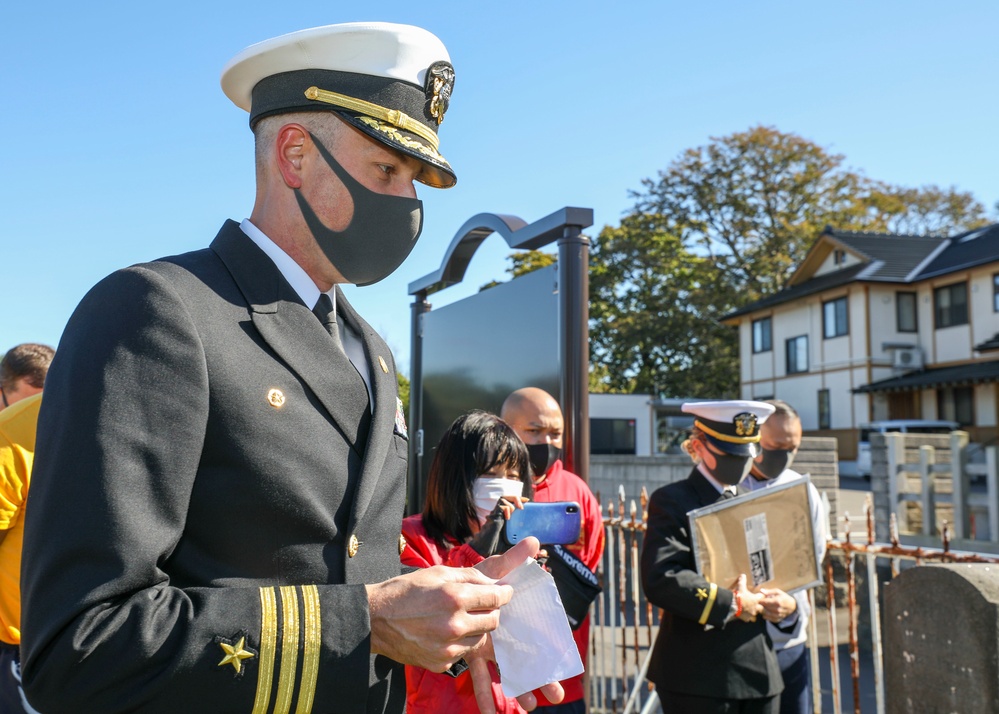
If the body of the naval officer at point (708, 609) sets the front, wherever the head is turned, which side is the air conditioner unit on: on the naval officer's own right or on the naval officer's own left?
on the naval officer's own left

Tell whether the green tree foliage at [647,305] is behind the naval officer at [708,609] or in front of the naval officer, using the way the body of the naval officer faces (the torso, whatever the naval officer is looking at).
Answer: behind

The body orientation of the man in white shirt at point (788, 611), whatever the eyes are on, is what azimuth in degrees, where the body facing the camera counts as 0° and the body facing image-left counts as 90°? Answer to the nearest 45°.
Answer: approximately 45°

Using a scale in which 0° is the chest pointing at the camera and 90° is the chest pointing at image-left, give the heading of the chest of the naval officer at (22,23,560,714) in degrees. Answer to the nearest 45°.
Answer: approximately 315°

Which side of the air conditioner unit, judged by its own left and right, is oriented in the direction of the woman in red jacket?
front

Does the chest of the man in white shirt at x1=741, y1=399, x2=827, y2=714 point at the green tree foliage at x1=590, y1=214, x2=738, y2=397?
no

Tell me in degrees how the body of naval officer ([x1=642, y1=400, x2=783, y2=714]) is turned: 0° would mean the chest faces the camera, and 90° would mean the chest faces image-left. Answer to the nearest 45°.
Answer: approximately 315°

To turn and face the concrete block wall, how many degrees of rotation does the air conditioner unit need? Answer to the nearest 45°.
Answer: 0° — it already faces it

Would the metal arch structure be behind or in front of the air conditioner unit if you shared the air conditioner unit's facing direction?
in front

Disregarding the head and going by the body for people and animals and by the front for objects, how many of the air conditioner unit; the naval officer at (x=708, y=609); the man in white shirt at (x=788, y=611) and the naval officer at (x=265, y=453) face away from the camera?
0

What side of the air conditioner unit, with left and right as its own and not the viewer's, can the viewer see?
front

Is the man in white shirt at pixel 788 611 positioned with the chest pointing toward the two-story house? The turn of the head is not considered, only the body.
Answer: no

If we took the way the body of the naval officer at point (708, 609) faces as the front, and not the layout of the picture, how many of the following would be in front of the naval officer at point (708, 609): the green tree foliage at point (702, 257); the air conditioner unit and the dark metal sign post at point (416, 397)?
0

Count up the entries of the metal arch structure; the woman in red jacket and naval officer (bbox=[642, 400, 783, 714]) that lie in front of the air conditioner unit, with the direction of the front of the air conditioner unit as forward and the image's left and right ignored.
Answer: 3

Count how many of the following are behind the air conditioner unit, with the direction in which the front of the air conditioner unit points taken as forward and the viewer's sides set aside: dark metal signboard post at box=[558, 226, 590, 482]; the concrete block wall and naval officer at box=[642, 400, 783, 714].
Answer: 0

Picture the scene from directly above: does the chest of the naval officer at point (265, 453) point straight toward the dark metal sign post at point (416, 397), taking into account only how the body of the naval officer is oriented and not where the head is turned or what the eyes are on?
no

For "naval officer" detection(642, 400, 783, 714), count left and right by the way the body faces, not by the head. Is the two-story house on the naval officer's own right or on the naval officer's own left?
on the naval officer's own left

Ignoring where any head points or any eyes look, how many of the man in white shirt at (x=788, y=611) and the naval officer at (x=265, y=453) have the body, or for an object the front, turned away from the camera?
0

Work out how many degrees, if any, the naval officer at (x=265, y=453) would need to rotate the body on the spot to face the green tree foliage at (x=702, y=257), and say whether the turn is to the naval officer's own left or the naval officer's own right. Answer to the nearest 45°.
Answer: approximately 90° to the naval officer's own left
